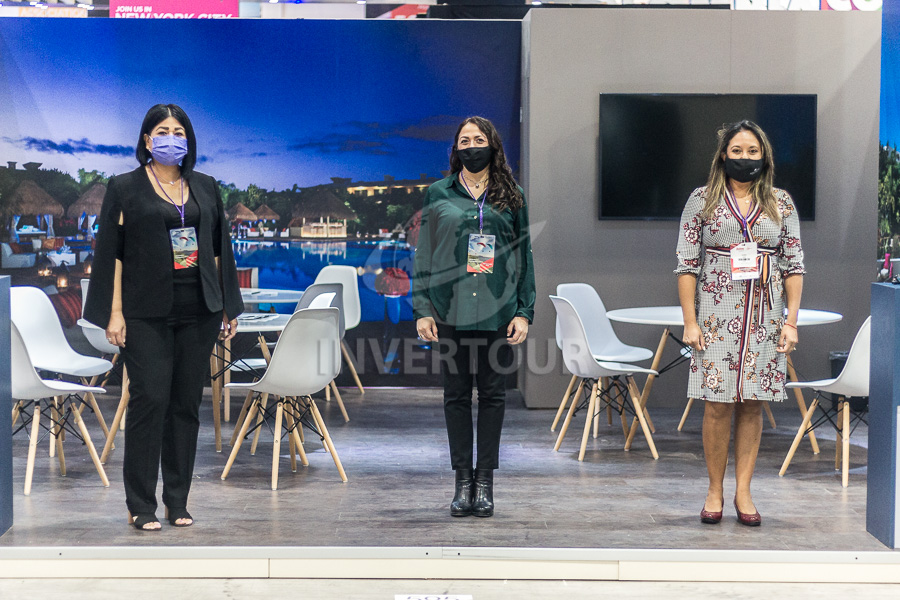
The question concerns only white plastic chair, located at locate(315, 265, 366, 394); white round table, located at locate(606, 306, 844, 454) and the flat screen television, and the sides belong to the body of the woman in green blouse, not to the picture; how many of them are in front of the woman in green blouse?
0

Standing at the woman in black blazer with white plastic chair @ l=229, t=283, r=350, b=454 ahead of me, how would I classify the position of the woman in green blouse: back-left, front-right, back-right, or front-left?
front-right

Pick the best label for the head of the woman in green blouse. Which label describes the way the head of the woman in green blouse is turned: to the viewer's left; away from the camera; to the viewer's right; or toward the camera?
toward the camera

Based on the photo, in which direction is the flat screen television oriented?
toward the camera

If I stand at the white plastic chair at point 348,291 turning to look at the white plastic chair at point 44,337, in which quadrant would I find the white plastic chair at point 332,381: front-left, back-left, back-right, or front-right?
front-left

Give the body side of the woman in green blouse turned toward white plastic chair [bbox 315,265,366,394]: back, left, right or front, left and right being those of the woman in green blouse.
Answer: back

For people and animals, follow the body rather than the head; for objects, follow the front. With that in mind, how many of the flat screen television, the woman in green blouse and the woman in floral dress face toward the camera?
3

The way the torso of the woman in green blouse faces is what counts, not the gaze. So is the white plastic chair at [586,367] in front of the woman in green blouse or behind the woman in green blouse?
behind

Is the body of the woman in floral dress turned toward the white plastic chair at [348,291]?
no

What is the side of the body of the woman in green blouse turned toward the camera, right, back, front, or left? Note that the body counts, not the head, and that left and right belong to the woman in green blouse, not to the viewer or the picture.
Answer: front

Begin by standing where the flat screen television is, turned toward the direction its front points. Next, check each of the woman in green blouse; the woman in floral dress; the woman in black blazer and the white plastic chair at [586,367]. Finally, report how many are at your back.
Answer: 0

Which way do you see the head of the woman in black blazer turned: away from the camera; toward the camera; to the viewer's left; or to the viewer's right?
toward the camera

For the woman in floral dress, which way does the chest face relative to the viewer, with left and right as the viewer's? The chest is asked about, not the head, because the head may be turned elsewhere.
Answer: facing the viewer

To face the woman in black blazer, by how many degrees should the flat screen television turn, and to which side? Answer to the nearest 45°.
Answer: approximately 45° to its right

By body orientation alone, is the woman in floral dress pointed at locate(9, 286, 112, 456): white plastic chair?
no

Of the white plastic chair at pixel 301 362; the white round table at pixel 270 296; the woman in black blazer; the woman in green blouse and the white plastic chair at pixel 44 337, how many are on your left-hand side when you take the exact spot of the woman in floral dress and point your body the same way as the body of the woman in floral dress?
0

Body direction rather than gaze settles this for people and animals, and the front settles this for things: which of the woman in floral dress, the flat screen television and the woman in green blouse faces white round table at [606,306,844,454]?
the flat screen television

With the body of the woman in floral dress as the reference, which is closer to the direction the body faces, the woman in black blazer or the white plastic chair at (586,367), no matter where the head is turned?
the woman in black blazer
